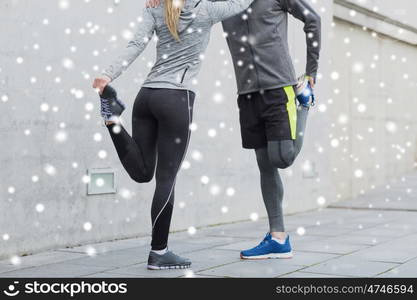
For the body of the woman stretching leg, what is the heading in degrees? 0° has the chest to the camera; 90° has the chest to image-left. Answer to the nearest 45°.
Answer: approximately 225°

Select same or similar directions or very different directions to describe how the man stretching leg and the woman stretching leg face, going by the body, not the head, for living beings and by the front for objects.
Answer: very different directions

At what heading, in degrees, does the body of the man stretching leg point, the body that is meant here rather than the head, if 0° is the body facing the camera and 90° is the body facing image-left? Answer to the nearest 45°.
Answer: approximately 45°

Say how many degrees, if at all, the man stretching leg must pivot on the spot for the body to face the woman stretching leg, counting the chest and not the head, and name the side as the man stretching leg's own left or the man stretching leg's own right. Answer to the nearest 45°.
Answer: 0° — they already face them

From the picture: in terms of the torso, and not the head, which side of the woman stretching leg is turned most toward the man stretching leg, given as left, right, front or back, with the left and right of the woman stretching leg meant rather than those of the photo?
front
